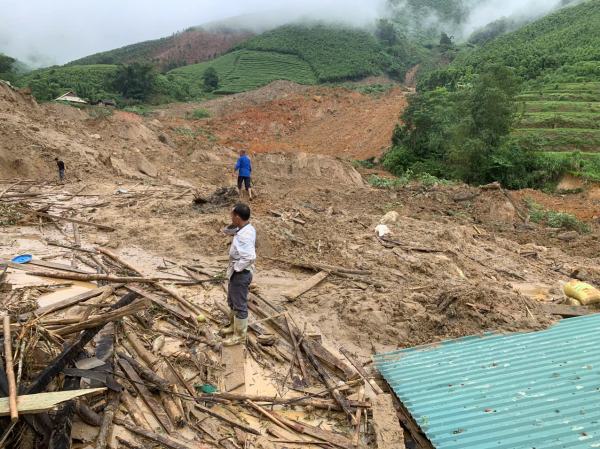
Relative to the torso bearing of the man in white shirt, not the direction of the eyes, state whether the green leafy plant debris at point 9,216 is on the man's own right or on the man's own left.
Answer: on the man's own right

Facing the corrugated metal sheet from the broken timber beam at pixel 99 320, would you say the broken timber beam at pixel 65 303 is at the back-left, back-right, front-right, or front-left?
back-left

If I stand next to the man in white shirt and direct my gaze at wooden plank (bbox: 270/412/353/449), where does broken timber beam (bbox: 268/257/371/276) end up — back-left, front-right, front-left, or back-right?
back-left

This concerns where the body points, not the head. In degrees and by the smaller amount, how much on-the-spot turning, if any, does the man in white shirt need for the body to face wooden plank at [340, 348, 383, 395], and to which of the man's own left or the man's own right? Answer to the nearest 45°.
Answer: approximately 180°

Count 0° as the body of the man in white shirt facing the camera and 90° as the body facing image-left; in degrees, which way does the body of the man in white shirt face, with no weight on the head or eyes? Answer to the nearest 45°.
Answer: approximately 90°

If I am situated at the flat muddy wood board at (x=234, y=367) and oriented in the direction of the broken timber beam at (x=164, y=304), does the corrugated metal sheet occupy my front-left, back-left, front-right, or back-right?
back-right

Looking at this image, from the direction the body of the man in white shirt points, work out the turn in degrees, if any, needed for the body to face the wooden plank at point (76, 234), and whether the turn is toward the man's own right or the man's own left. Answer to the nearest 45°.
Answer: approximately 45° to the man's own right

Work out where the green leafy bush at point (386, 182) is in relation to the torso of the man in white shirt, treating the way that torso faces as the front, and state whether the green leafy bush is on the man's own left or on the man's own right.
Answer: on the man's own right

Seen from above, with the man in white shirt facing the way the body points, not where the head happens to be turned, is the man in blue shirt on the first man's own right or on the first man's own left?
on the first man's own right

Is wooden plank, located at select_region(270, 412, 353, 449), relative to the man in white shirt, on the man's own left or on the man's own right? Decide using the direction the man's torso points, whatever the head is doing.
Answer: on the man's own left
